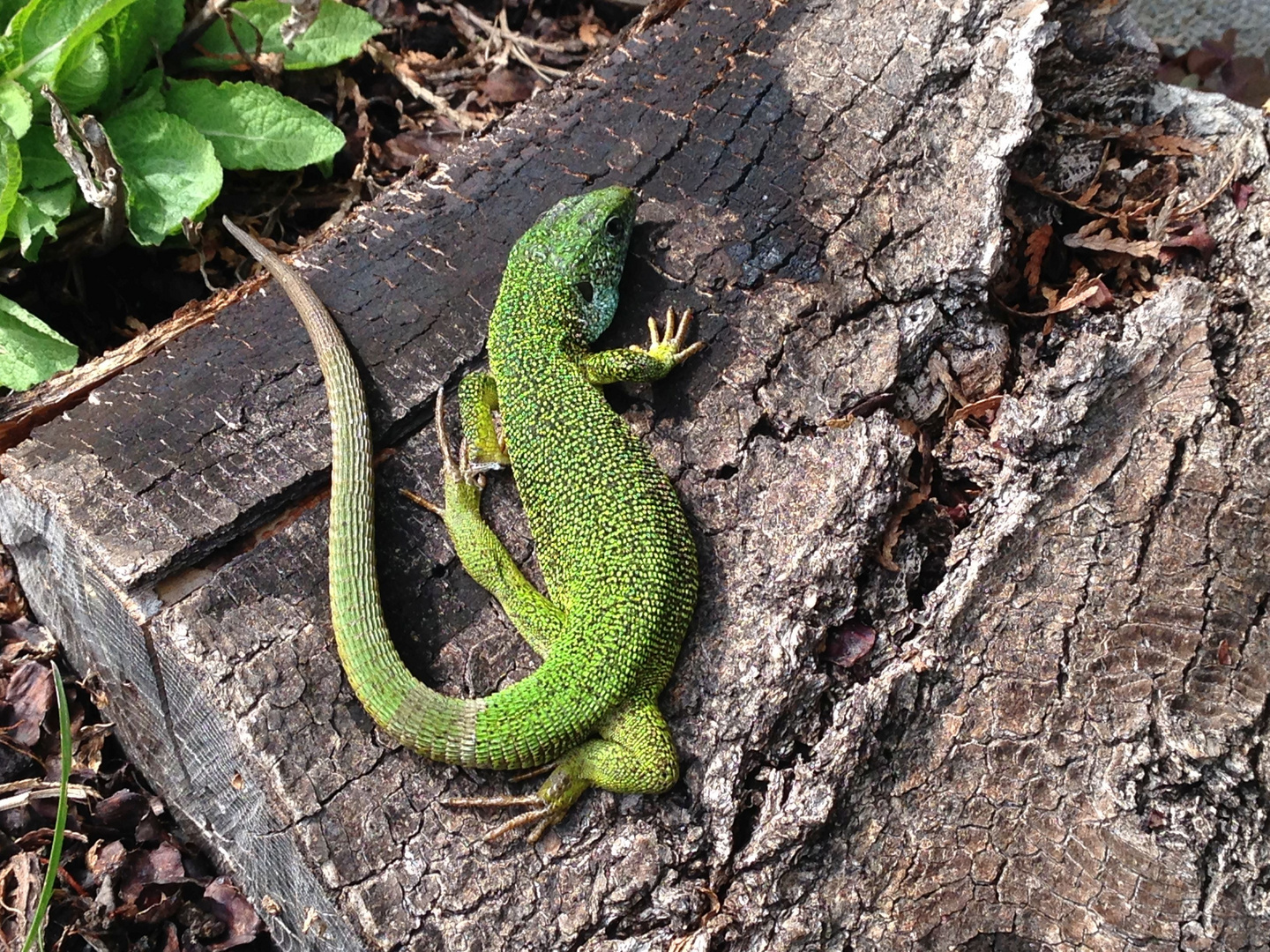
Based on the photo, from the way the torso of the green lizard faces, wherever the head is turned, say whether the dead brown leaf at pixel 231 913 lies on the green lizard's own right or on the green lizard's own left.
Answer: on the green lizard's own left

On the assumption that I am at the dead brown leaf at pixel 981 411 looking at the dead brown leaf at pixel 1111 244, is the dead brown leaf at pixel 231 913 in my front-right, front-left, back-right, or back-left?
back-left

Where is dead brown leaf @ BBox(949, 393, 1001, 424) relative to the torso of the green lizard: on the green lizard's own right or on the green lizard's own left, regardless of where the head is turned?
on the green lizard's own right

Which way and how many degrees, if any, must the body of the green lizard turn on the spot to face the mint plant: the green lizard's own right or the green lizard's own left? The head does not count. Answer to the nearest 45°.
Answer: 0° — it already faces it

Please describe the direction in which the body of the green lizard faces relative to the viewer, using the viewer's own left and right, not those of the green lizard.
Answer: facing away from the viewer

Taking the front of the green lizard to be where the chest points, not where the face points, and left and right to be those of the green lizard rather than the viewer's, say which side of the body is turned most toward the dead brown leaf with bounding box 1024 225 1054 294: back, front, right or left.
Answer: right

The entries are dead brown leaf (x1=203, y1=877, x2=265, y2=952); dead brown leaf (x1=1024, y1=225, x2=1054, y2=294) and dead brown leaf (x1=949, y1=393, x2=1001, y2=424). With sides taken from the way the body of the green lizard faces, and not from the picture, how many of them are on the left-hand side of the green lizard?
1

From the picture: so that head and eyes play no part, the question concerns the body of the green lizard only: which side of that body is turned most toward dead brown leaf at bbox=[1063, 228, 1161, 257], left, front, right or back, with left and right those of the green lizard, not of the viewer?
right

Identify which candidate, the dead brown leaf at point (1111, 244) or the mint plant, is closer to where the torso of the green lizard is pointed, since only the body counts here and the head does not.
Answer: the mint plant

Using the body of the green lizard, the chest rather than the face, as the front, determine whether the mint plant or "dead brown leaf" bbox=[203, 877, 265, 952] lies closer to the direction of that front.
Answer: the mint plant
